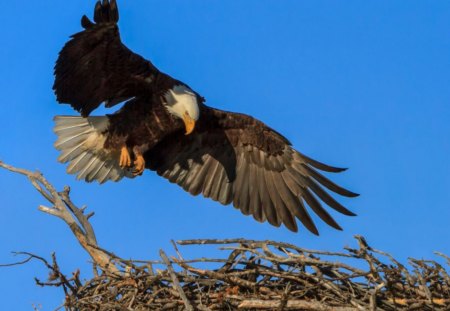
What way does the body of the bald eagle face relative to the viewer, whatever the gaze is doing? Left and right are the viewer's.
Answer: facing the viewer and to the right of the viewer
